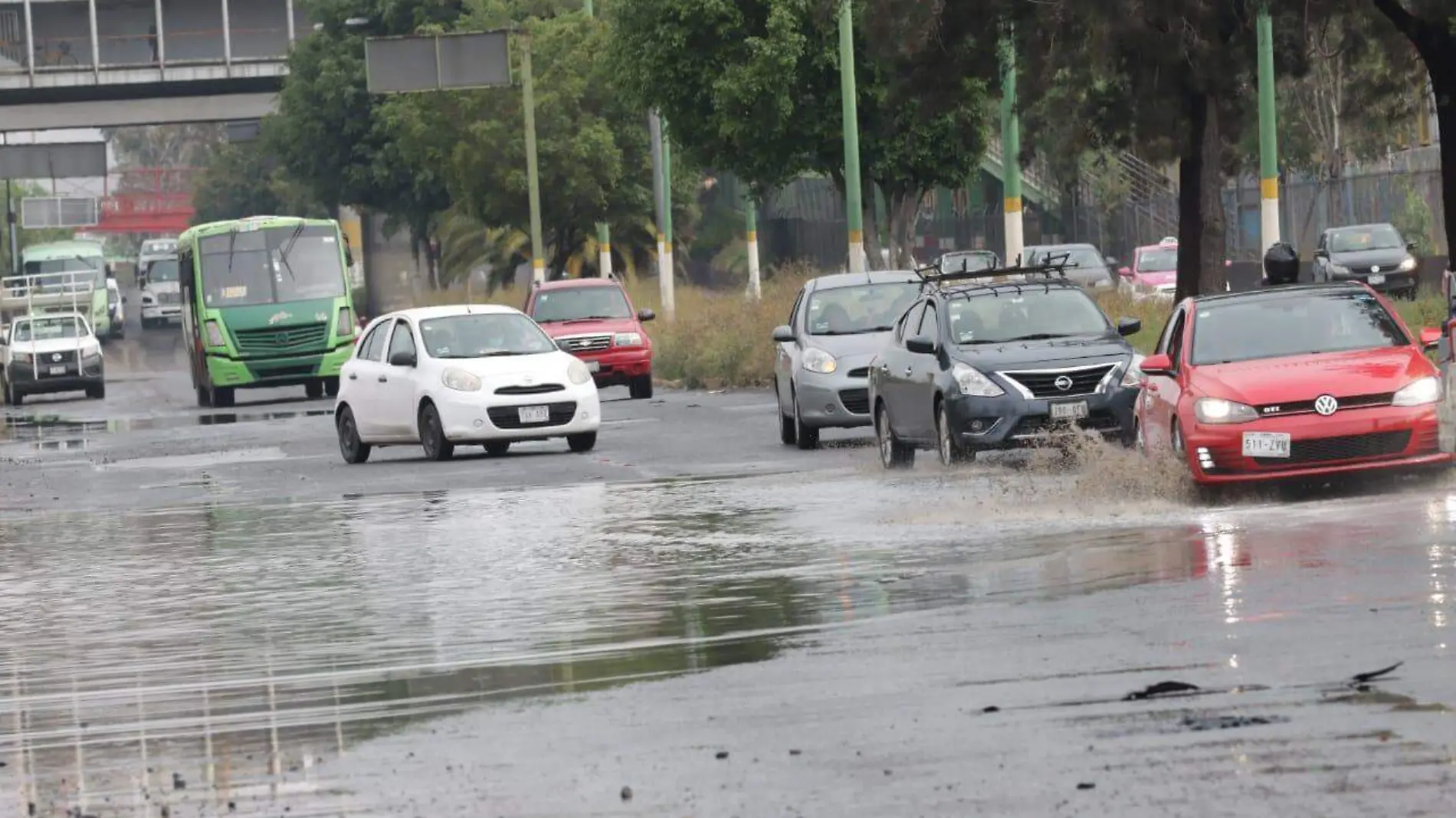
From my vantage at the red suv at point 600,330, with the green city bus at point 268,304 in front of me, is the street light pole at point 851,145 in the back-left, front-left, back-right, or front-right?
back-right

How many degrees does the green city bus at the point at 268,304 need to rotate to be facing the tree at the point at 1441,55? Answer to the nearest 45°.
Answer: approximately 45° to its left

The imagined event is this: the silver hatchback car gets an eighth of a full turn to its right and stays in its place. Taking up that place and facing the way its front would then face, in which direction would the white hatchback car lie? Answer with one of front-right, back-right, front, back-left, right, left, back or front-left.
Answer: front-right

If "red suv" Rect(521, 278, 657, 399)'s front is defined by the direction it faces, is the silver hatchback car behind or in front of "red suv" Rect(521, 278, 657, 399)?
in front

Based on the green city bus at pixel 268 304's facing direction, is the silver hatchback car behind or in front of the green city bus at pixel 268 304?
in front

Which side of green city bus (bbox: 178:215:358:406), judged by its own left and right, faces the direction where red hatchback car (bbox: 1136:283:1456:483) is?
front

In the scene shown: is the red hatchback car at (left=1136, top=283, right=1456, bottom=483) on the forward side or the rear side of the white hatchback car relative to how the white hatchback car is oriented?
on the forward side

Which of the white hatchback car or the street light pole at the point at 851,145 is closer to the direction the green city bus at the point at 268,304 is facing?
the white hatchback car

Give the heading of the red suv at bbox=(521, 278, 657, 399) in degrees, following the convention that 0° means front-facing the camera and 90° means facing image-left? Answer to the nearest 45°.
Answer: approximately 0°

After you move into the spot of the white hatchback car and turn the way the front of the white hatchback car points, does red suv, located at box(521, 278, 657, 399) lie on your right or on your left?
on your left

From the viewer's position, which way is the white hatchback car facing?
facing the viewer and to the right of the viewer

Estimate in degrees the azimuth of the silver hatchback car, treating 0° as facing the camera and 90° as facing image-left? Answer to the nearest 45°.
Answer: approximately 0°
